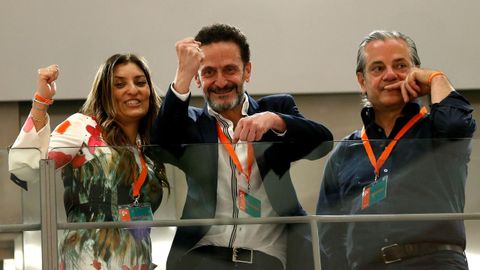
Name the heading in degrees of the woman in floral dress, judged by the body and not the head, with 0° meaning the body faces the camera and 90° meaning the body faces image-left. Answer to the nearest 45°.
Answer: approximately 315°

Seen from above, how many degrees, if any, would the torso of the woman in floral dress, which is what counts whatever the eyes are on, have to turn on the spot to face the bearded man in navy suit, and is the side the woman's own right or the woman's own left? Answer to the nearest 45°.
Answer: approximately 45° to the woman's own left

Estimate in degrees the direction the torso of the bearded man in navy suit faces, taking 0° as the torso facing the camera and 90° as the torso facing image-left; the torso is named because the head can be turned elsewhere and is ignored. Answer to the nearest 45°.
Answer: approximately 0°

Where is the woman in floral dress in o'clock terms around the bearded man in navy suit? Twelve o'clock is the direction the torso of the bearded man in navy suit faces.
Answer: The woman in floral dress is roughly at 3 o'clock from the bearded man in navy suit.
